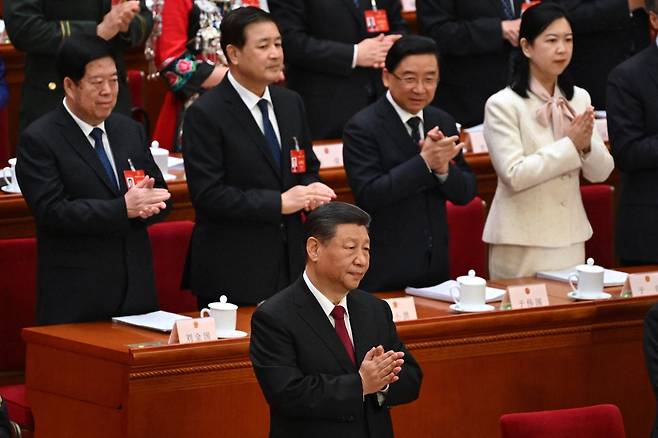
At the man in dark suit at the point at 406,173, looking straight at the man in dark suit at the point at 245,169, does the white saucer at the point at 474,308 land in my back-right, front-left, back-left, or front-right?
back-left

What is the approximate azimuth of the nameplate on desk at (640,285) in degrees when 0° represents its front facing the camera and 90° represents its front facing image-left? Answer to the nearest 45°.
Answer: approximately 315°

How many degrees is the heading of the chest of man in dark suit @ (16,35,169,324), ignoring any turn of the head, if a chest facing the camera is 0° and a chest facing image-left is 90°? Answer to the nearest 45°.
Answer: approximately 315°

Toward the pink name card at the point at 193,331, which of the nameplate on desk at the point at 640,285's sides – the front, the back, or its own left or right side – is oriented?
right

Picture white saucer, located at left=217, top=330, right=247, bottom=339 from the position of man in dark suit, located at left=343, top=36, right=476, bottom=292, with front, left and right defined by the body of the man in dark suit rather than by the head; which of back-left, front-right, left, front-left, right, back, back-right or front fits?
right

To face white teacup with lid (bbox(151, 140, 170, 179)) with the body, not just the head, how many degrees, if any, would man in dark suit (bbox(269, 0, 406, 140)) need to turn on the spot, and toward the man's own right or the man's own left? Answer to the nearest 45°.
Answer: approximately 90° to the man's own right

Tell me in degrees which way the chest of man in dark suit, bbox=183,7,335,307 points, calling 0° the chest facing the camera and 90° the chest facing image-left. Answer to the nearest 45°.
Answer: approximately 315°

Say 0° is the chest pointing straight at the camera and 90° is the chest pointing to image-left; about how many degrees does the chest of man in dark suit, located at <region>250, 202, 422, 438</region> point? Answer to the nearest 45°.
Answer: approximately 315°
